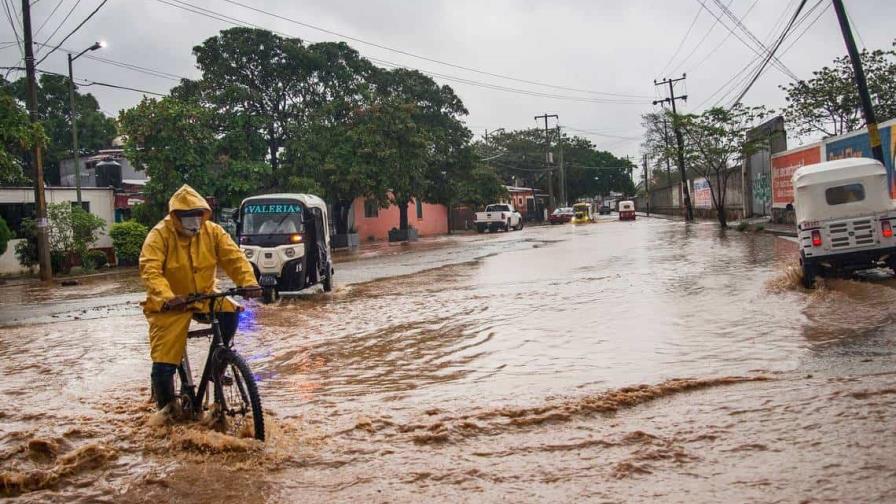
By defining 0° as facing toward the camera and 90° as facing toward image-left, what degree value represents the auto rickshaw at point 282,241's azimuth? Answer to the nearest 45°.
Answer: approximately 45°

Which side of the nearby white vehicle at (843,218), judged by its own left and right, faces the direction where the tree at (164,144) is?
left

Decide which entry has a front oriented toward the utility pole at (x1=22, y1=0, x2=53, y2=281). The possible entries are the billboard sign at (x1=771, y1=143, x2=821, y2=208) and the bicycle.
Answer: the billboard sign

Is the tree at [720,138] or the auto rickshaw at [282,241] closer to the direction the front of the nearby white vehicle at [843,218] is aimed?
the tree

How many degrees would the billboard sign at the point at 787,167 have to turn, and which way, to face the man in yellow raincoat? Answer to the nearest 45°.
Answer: approximately 45° to its left

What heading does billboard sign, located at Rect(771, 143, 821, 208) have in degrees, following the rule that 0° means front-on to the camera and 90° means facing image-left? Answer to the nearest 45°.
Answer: approximately 45°

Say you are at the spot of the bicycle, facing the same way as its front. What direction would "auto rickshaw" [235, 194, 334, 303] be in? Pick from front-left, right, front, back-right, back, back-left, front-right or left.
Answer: back-left

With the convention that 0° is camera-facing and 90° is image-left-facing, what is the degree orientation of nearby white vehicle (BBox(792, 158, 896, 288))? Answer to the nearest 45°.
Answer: approximately 180°
